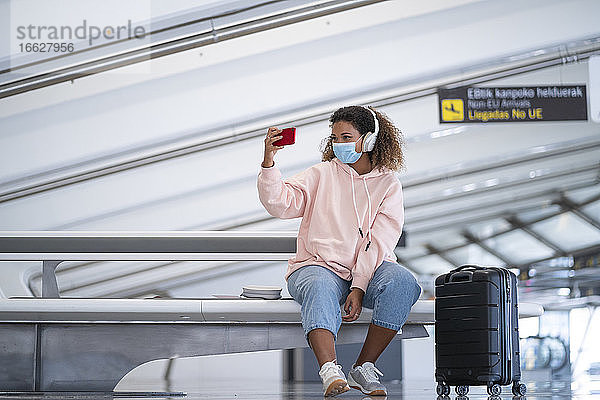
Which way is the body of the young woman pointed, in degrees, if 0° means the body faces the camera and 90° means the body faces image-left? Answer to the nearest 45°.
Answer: approximately 0°
